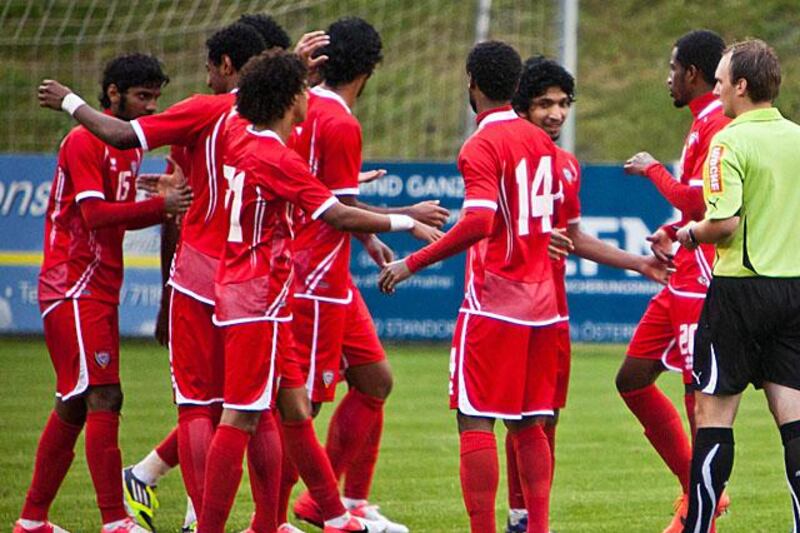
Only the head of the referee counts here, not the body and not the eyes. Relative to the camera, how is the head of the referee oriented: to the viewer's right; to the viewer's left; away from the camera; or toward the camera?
to the viewer's left

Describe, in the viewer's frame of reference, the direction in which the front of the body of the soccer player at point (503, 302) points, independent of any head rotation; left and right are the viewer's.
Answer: facing away from the viewer and to the left of the viewer

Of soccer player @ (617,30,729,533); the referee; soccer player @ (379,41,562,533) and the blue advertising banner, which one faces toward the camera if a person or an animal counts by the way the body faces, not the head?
the blue advertising banner

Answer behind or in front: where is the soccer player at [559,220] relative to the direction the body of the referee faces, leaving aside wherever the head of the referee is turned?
in front

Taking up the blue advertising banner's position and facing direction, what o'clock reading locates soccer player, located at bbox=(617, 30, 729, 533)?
The soccer player is roughly at 12 o'clock from the blue advertising banner.

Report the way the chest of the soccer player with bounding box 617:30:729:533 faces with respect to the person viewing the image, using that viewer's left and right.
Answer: facing to the left of the viewer

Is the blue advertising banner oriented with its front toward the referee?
yes

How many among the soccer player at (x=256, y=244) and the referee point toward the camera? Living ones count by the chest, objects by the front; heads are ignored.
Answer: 0

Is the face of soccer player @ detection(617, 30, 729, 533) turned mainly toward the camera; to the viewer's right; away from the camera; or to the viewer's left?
to the viewer's left

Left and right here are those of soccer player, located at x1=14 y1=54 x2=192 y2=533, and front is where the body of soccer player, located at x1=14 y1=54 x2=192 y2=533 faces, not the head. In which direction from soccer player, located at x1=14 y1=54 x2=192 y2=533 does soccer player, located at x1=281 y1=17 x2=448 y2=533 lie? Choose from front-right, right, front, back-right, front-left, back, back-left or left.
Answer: front-left
